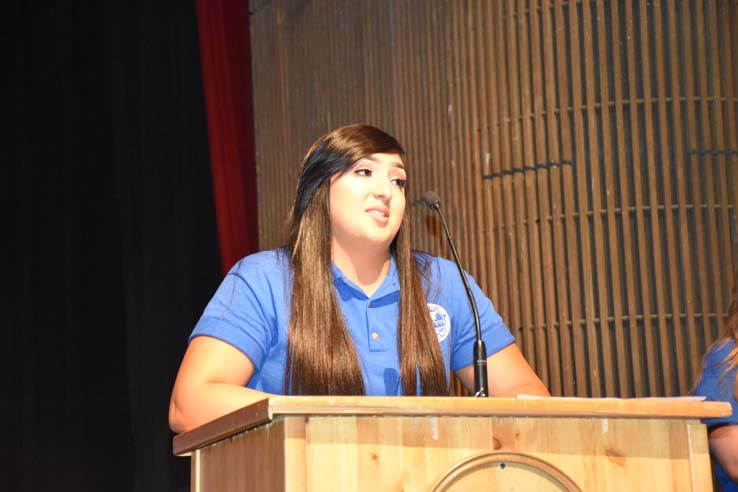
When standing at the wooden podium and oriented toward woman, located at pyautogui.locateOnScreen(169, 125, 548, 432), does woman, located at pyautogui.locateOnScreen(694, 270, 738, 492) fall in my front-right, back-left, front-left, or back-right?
front-right

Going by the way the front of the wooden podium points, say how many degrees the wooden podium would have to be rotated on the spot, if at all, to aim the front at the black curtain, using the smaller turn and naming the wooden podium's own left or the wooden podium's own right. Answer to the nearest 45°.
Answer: approximately 135° to the wooden podium's own right

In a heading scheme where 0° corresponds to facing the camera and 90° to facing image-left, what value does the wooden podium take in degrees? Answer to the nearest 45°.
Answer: approximately 0°

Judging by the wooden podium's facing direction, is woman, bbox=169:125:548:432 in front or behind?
behind

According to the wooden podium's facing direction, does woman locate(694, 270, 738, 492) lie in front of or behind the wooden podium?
behind

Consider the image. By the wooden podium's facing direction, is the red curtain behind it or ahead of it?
behind
